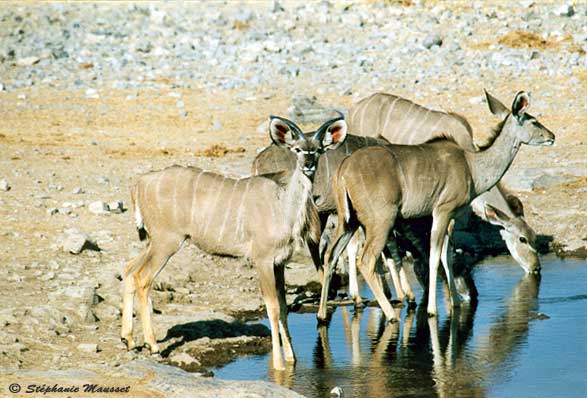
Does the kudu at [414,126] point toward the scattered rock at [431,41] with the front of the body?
no

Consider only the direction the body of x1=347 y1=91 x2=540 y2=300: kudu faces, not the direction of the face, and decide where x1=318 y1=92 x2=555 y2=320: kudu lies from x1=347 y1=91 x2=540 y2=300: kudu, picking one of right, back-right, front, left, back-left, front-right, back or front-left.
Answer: right

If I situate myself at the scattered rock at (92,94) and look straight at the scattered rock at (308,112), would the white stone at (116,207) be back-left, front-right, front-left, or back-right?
front-right

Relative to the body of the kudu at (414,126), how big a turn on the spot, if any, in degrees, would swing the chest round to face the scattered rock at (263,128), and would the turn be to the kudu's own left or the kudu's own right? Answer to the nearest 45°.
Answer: approximately 135° to the kudu's own left

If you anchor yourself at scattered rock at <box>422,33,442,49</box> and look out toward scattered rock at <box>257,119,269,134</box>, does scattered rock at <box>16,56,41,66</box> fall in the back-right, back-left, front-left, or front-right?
front-right

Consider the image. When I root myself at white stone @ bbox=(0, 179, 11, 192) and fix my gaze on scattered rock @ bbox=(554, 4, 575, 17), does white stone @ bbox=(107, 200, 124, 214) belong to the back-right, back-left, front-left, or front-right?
front-right

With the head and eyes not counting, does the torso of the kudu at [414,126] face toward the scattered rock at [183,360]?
no

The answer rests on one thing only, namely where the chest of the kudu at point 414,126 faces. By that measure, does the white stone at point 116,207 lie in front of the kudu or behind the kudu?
behind

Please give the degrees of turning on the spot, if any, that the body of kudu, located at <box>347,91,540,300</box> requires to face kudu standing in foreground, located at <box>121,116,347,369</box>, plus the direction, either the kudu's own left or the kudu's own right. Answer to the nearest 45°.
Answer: approximately 90° to the kudu's own right

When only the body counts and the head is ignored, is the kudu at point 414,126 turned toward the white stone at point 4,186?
no

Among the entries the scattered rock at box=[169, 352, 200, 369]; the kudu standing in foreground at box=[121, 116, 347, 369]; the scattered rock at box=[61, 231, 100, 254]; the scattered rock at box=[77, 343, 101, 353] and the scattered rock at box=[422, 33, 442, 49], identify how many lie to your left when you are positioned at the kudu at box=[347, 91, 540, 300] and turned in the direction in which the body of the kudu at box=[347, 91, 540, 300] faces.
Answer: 1

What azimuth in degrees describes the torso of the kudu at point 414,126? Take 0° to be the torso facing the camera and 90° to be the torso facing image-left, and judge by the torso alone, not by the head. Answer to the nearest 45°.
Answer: approximately 270°

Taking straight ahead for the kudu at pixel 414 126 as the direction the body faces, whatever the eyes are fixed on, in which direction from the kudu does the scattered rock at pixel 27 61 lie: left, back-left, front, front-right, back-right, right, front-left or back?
back-left

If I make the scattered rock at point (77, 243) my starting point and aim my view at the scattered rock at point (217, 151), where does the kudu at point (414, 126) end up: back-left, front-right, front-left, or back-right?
front-right
